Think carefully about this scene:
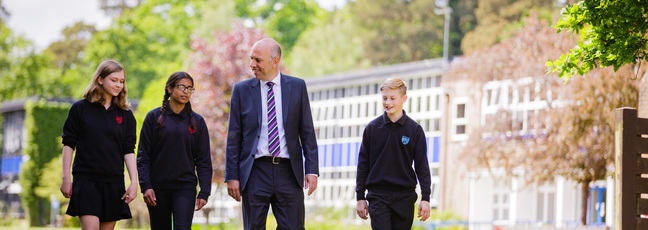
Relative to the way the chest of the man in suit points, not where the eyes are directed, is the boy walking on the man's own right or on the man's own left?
on the man's own left

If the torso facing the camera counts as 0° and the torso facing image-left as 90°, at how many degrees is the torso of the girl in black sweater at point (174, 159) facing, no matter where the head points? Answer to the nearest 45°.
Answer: approximately 0°

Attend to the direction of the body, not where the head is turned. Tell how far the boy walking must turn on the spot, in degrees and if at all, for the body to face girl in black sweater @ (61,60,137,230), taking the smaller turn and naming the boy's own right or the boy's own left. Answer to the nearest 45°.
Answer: approximately 90° to the boy's own right

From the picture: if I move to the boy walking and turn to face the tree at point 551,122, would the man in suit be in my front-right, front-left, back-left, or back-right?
back-left

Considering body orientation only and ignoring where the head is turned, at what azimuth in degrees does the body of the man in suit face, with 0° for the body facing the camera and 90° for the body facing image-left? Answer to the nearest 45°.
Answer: approximately 0°

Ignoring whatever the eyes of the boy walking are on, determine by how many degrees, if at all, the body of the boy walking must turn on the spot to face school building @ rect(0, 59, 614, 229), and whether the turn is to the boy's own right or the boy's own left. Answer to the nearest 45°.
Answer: approximately 180°
